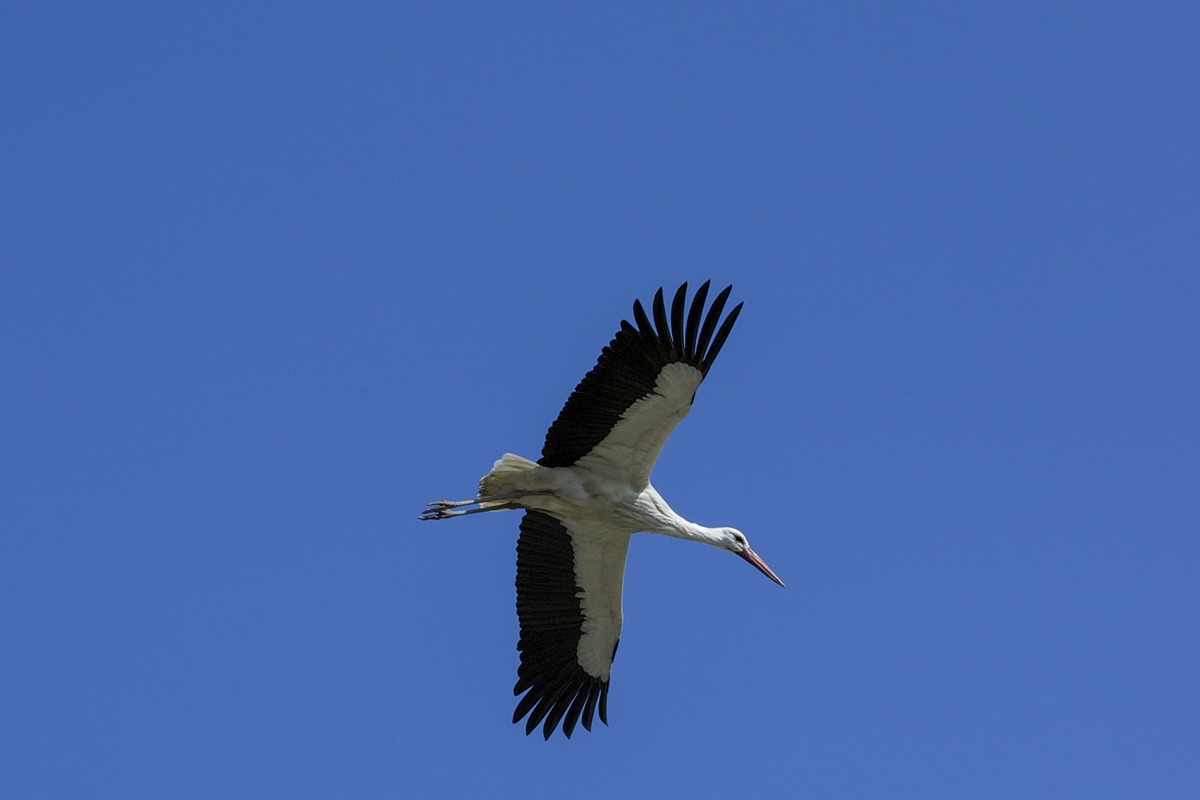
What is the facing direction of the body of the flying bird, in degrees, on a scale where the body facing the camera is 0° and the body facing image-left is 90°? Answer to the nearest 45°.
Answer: approximately 270°
